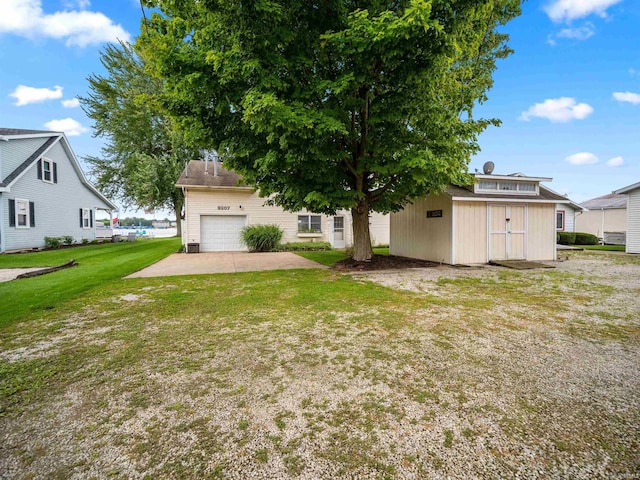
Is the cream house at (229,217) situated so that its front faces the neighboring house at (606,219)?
no

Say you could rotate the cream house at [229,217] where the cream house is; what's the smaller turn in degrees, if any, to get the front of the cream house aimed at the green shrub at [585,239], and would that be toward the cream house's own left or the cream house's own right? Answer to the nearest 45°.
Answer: approximately 90° to the cream house's own left

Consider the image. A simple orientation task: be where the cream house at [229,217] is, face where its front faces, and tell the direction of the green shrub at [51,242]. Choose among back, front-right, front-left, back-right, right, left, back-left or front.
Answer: right

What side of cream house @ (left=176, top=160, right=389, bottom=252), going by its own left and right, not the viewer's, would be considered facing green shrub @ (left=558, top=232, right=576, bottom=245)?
left

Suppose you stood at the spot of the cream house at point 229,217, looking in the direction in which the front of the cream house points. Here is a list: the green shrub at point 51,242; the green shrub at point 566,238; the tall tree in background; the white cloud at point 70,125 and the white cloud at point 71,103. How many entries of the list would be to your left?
1

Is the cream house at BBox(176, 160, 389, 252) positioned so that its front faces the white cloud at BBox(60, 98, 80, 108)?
no

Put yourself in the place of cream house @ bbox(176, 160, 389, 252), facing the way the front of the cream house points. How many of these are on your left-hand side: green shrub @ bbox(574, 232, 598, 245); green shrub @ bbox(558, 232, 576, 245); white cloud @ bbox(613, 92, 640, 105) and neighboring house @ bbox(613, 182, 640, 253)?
4

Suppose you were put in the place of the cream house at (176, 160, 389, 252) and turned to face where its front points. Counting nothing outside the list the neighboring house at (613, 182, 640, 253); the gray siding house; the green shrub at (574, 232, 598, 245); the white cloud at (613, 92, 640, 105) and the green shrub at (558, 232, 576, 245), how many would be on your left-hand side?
4

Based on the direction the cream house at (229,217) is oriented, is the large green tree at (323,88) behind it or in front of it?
in front

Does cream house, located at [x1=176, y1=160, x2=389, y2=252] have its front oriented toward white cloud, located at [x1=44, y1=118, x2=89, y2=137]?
no

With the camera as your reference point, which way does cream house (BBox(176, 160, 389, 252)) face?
facing the viewer

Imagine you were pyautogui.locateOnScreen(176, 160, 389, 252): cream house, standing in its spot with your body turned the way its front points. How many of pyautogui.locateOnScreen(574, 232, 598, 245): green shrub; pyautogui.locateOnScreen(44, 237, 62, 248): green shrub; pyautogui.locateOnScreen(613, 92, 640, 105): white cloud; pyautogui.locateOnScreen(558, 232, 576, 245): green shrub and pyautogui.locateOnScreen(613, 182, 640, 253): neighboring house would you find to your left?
4

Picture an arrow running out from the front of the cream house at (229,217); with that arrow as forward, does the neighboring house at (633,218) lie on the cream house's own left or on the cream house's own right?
on the cream house's own left

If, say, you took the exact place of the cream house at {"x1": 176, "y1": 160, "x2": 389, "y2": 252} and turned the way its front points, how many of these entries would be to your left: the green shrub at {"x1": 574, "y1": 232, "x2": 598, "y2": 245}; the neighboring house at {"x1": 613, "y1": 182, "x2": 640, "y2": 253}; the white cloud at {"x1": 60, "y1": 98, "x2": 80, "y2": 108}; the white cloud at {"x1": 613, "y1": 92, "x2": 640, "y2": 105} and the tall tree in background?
3
